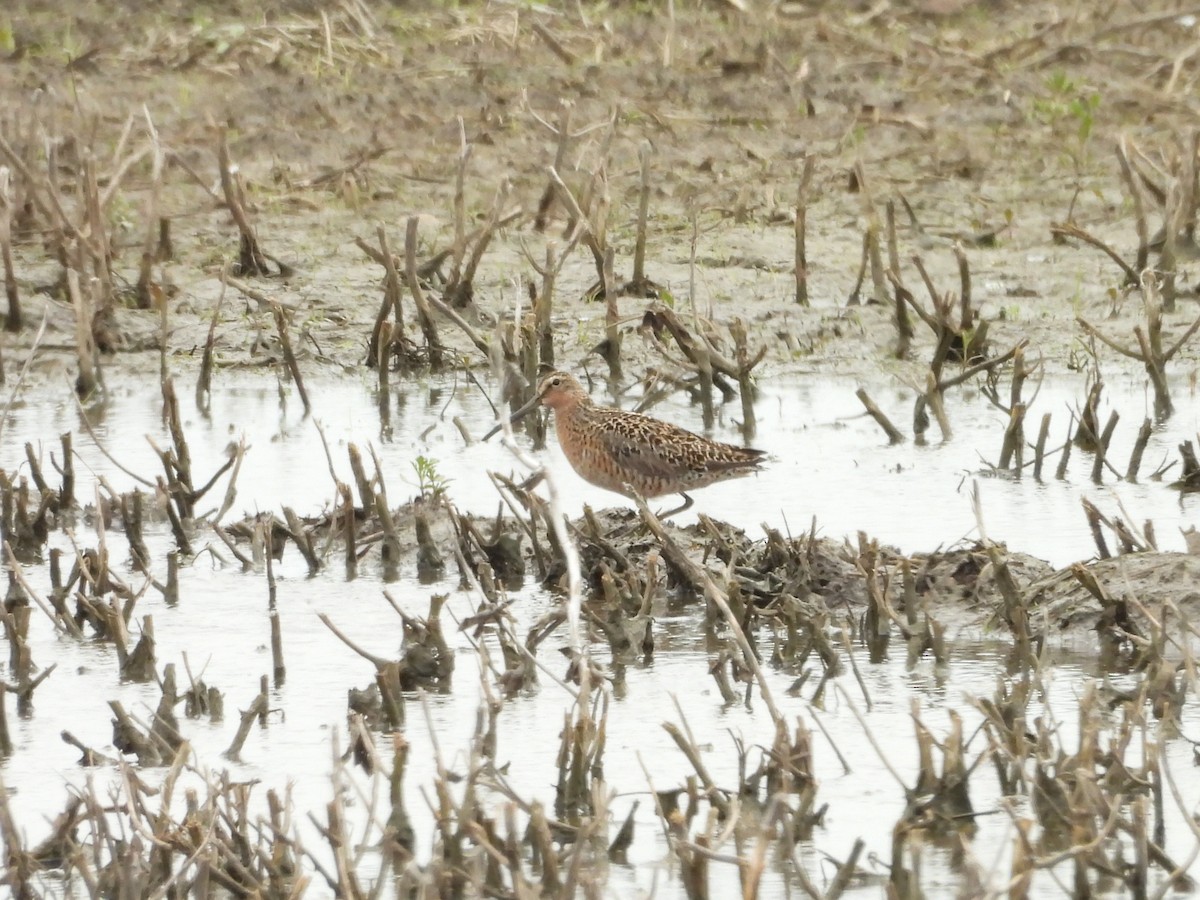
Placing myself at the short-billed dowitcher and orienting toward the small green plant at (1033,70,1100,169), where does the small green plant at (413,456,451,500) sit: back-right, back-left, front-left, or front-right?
back-left

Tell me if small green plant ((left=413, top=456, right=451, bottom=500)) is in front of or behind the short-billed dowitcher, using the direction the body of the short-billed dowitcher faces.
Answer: in front

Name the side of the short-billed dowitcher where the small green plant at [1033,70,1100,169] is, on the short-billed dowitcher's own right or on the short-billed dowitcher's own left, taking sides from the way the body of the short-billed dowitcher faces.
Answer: on the short-billed dowitcher's own right

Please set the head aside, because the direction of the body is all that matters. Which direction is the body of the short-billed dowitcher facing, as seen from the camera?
to the viewer's left

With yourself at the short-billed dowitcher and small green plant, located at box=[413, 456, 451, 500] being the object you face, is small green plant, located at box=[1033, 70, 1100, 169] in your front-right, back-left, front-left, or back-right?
back-right
